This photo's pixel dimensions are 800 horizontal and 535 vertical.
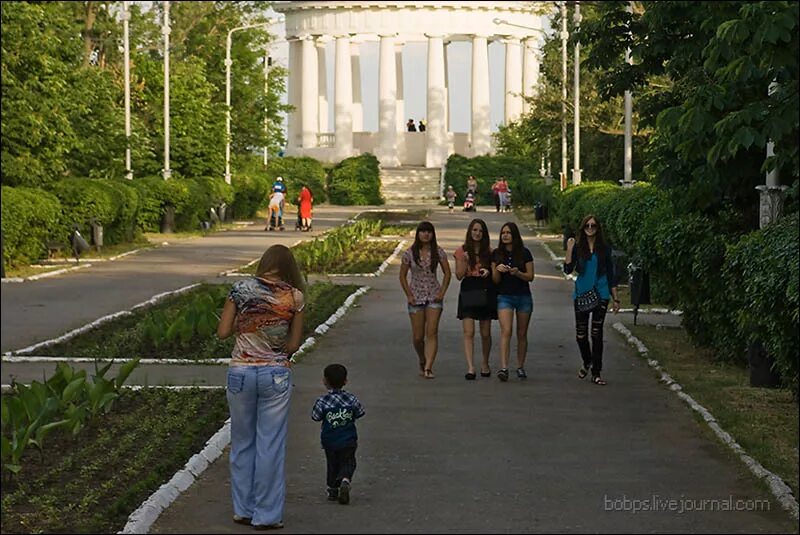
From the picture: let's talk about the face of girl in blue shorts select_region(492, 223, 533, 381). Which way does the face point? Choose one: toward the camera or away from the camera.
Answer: toward the camera

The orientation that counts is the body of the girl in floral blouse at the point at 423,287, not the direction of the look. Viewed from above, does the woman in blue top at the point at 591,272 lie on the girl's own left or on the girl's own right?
on the girl's own left

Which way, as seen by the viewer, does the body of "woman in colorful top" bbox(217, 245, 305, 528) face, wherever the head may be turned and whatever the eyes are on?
away from the camera

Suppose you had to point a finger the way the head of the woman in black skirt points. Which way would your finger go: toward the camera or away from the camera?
toward the camera

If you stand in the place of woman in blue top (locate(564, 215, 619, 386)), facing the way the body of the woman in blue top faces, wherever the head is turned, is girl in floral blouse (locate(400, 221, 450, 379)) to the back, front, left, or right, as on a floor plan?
right

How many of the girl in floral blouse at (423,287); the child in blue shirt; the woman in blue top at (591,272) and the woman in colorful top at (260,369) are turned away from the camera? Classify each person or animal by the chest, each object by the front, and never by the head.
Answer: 2

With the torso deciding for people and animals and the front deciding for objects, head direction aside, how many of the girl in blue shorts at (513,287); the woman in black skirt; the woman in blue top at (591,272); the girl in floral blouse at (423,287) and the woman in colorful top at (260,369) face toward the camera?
4

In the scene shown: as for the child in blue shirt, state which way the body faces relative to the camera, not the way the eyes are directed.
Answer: away from the camera

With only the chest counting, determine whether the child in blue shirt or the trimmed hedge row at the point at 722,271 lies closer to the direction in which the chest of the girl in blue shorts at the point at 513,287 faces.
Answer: the child in blue shirt

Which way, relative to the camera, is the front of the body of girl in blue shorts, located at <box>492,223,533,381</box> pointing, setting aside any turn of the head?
toward the camera

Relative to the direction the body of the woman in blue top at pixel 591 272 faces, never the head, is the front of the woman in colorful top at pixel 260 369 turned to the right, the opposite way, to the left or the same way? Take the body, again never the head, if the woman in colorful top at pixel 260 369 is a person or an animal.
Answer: the opposite way

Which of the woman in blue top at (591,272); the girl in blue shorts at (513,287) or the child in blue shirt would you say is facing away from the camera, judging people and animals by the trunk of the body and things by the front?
the child in blue shirt

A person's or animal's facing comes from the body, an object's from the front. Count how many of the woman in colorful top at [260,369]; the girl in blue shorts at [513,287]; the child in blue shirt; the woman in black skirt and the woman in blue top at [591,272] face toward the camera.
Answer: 3

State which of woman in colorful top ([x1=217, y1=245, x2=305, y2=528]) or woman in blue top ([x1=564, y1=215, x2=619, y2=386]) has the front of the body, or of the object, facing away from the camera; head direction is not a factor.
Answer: woman in colorful top ([x1=217, y1=245, x2=305, y2=528])

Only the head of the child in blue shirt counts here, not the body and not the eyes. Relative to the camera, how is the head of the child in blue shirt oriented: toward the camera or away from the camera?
away from the camera

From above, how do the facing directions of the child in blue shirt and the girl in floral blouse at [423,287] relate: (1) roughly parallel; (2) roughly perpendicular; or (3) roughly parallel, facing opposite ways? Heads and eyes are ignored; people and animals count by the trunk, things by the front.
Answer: roughly parallel, facing opposite ways

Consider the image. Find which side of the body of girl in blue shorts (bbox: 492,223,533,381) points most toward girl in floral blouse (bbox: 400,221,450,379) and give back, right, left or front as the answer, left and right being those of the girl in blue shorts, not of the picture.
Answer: right

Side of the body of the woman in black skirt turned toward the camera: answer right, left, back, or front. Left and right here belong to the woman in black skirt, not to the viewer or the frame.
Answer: front

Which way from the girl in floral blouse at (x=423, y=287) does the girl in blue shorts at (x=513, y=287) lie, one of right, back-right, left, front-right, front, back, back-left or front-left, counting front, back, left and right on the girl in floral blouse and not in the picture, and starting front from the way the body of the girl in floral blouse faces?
left

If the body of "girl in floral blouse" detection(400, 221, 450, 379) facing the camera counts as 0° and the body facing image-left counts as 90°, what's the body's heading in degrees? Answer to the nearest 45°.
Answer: approximately 0°

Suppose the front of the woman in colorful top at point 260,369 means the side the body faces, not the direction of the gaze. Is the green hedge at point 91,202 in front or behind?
in front
